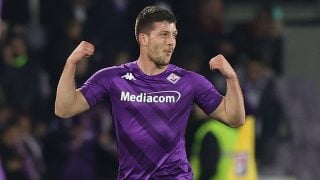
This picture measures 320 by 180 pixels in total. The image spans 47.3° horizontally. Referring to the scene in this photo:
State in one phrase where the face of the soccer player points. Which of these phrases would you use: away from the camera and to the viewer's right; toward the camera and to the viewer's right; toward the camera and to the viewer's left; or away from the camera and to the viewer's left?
toward the camera and to the viewer's right

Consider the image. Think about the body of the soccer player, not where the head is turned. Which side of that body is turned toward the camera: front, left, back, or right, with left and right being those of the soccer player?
front
